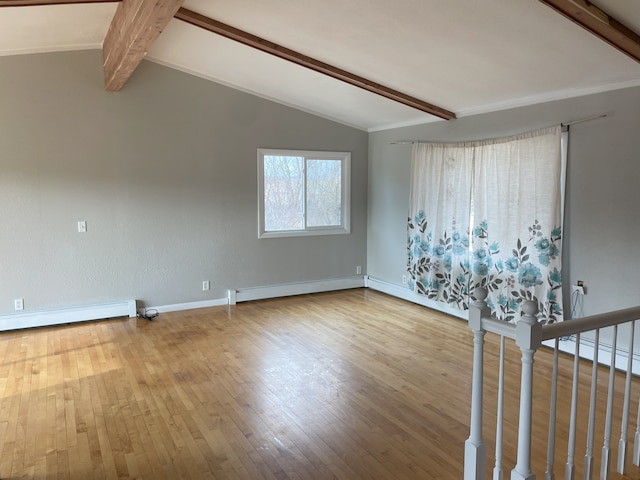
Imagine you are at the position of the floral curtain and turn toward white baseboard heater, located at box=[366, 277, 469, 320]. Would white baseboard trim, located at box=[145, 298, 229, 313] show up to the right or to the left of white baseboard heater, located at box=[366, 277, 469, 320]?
left

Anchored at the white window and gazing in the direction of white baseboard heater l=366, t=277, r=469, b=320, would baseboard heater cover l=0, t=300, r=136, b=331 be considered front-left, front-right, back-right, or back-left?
back-right

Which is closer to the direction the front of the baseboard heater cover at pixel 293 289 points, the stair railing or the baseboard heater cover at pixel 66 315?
the stair railing

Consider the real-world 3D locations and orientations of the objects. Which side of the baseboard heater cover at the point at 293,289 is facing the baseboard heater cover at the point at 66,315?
right

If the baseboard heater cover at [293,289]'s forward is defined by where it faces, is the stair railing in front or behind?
in front

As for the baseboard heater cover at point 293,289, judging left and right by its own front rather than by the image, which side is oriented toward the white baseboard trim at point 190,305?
right

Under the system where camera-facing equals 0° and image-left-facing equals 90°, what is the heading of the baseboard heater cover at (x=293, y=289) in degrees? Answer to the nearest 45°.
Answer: approximately 315°
